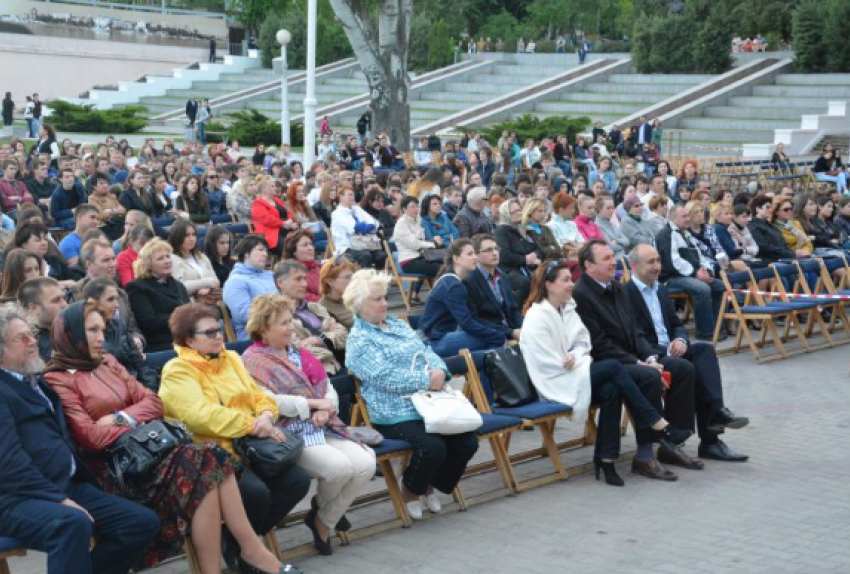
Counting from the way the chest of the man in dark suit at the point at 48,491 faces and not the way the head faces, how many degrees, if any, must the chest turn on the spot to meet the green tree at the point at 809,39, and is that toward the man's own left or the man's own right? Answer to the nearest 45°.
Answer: approximately 90° to the man's own left

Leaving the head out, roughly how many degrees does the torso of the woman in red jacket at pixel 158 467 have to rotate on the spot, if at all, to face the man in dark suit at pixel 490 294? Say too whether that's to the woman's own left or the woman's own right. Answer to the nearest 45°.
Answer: approximately 90° to the woman's own left

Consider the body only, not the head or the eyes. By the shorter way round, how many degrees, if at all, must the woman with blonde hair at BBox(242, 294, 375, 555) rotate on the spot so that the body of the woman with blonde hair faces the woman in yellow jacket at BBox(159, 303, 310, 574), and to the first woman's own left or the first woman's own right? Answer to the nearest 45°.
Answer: approximately 90° to the first woman's own right

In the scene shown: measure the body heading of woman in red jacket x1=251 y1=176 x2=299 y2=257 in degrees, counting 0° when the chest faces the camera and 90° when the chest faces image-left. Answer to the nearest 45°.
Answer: approximately 315°

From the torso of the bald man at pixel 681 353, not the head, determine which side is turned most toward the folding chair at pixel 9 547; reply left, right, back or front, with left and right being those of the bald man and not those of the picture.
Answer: right

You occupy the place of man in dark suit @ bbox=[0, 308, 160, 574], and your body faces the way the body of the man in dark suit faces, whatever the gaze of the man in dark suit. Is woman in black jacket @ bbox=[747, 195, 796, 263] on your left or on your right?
on your left

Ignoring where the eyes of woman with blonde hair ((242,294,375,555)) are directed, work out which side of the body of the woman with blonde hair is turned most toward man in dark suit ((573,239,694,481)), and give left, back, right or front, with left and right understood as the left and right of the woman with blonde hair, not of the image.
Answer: left
